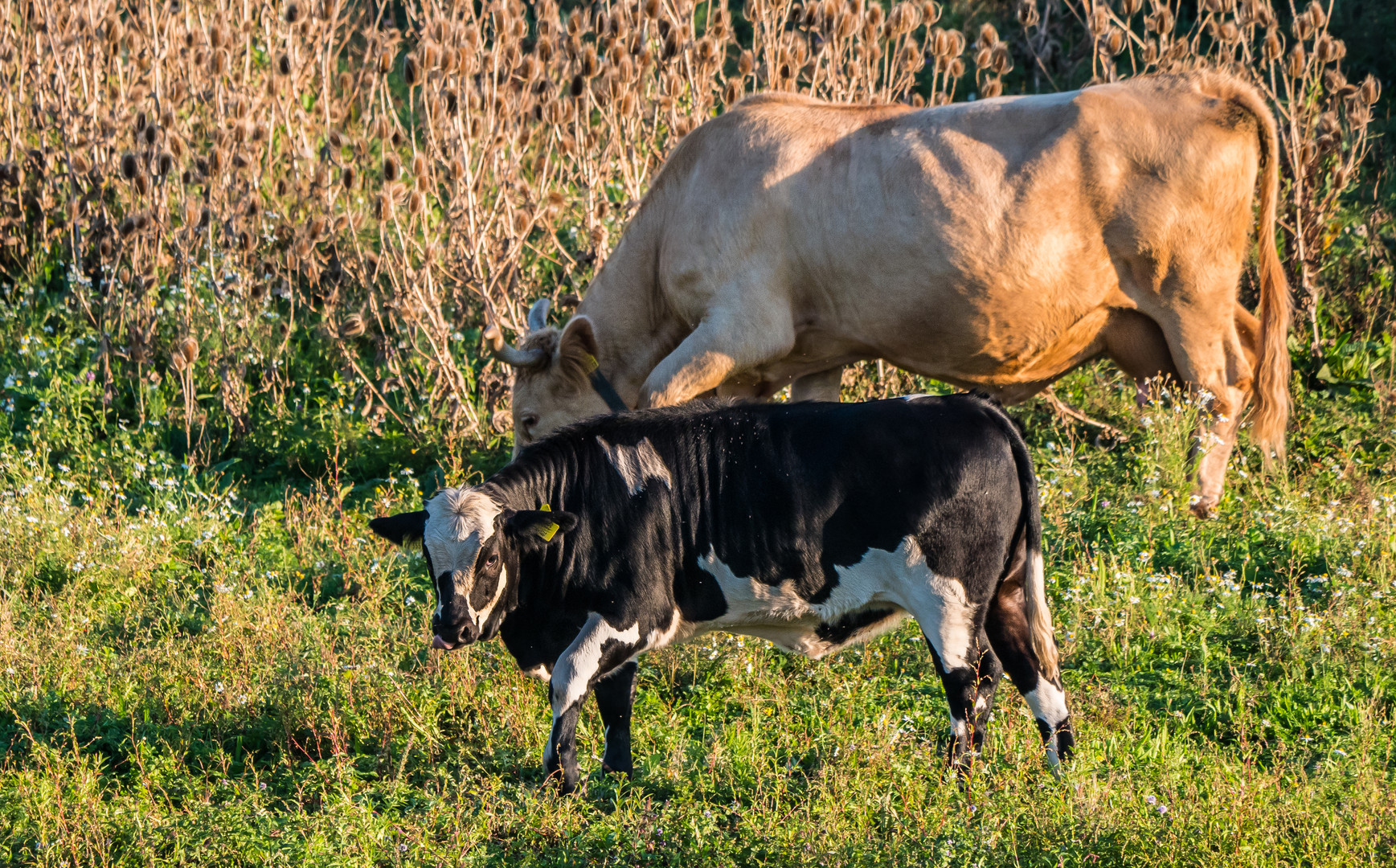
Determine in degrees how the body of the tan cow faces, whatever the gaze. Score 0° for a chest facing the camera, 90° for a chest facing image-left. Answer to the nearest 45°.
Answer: approximately 90°

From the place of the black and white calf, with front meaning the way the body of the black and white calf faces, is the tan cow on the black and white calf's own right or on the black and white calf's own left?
on the black and white calf's own right

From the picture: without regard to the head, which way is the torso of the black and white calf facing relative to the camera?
to the viewer's left

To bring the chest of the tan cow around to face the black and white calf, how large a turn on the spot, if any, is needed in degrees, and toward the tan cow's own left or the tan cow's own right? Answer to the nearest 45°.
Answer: approximately 90° to the tan cow's own left

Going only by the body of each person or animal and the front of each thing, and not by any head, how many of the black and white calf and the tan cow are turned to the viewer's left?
2
